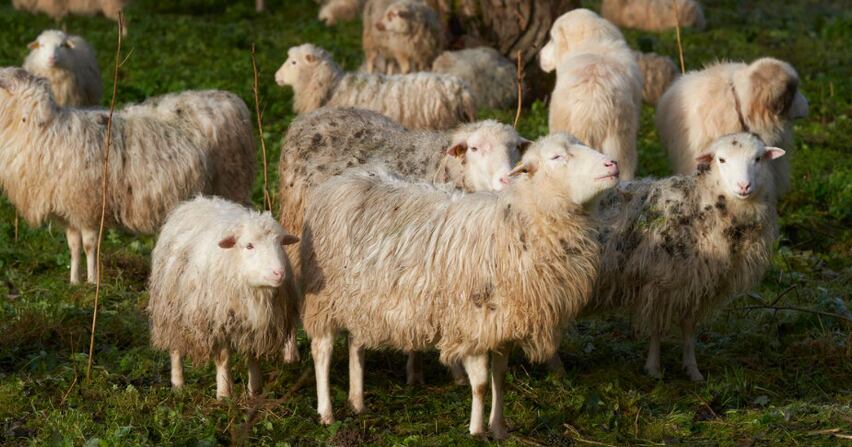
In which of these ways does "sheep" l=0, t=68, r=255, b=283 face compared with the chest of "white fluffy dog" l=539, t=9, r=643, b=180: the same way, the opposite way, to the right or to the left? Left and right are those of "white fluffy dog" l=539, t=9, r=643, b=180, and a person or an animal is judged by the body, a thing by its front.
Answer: to the left

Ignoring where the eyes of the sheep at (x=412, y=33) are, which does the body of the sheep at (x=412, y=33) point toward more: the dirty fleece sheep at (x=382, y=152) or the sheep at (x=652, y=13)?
the dirty fleece sheep

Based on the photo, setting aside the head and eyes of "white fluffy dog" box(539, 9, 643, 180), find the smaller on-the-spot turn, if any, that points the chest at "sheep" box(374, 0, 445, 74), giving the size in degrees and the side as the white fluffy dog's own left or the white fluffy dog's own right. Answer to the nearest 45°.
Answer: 0° — it already faces it

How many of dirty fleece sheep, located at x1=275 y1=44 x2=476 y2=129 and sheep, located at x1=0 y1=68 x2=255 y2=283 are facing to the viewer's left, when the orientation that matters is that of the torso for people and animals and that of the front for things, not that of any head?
2

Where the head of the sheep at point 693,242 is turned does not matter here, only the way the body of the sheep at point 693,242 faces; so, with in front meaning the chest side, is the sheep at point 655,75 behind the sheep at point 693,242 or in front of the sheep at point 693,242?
behind

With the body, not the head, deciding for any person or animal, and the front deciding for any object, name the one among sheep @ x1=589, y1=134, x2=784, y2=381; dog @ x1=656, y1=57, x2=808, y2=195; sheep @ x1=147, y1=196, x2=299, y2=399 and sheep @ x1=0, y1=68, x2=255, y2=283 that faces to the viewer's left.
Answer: sheep @ x1=0, y1=68, x2=255, y2=283

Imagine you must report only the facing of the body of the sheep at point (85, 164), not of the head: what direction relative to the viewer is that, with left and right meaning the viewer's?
facing to the left of the viewer

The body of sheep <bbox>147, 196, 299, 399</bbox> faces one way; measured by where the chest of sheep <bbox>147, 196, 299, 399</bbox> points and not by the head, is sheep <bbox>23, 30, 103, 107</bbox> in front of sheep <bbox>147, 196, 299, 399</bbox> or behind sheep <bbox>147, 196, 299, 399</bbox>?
behind

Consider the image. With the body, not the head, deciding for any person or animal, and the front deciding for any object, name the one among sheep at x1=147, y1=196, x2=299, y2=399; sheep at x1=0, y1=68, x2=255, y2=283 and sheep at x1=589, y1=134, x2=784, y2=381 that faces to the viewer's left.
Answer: sheep at x1=0, y1=68, x2=255, y2=283

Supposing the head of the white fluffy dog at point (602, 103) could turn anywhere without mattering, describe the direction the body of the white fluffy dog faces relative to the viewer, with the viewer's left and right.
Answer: facing away from the viewer and to the left of the viewer

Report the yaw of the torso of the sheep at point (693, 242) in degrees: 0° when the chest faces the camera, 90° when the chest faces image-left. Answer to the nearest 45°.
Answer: approximately 315°

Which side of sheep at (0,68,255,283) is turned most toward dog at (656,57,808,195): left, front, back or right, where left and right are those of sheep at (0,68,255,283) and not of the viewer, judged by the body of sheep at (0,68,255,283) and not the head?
back
